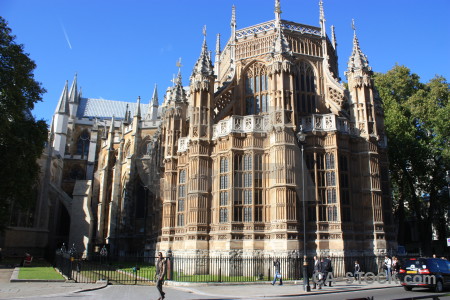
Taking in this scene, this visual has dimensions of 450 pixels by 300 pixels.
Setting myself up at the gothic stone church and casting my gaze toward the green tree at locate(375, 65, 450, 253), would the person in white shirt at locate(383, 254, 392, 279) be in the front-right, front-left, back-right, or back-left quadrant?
front-right

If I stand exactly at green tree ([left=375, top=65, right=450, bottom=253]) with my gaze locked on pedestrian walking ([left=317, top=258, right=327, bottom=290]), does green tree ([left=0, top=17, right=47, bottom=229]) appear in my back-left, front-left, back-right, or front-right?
front-right

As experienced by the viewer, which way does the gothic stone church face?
facing away from the viewer and to the left of the viewer
